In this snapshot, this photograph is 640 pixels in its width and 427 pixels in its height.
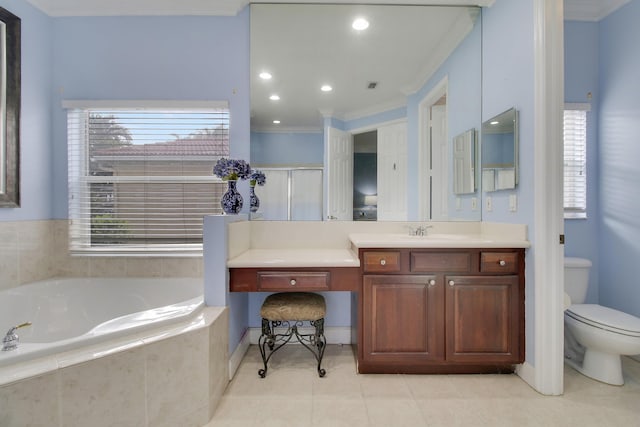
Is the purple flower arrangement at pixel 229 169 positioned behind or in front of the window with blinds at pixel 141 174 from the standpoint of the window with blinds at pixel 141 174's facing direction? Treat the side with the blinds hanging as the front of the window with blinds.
in front

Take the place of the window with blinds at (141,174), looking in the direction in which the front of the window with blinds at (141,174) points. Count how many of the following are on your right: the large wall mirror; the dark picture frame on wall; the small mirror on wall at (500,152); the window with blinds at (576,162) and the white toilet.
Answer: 1

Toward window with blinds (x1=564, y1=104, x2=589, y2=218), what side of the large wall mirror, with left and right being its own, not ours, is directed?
left

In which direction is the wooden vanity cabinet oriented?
toward the camera

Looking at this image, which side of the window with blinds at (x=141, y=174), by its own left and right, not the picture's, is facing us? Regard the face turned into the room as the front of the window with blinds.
front

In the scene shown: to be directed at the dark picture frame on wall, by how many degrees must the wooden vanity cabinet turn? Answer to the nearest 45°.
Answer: approximately 90° to its right

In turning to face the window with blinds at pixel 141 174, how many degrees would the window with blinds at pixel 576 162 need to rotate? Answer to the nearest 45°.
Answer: approximately 45° to its right

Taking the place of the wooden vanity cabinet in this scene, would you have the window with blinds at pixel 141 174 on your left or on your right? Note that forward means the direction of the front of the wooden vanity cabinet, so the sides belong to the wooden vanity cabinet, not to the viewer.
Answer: on your right

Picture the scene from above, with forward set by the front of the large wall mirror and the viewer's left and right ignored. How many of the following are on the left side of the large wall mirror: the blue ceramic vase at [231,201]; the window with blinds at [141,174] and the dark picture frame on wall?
0

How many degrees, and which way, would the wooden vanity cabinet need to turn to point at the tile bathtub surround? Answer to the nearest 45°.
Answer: approximately 45° to its right

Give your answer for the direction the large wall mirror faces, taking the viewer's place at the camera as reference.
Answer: facing the viewer

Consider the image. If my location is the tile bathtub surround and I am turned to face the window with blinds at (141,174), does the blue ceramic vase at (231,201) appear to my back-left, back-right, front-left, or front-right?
front-right

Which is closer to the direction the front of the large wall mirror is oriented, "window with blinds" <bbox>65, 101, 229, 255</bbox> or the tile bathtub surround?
the tile bathtub surround

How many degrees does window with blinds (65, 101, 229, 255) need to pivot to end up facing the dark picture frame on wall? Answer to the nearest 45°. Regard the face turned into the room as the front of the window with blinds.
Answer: approximately 90° to its right
